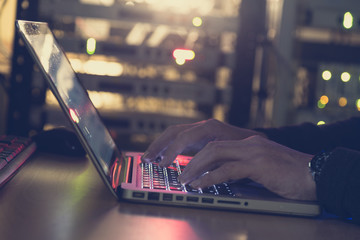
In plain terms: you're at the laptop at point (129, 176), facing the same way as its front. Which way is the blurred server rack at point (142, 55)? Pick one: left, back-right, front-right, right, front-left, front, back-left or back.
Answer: left

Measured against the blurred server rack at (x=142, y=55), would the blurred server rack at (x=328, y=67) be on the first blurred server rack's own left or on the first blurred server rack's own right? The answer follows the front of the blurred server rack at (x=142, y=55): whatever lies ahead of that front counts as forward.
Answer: on the first blurred server rack's own left

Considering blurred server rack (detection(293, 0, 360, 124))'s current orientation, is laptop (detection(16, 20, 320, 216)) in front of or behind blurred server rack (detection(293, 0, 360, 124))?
in front

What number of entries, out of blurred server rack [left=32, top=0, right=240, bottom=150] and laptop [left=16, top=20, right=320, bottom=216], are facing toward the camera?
1

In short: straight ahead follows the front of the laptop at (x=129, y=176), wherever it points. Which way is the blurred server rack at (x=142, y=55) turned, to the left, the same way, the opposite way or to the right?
to the right

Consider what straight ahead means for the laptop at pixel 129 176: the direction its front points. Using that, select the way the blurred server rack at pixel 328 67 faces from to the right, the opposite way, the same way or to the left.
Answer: to the right

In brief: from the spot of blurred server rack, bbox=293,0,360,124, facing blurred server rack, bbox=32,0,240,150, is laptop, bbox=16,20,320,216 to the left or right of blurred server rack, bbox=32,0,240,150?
left

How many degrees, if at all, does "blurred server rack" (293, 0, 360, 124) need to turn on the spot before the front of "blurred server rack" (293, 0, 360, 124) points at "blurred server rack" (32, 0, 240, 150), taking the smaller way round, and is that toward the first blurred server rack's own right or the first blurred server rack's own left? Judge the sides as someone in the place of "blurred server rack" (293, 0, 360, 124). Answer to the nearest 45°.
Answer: approximately 45° to the first blurred server rack's own right

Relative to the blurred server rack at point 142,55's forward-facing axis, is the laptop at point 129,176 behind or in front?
in front

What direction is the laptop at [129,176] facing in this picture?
to the viewer's right
